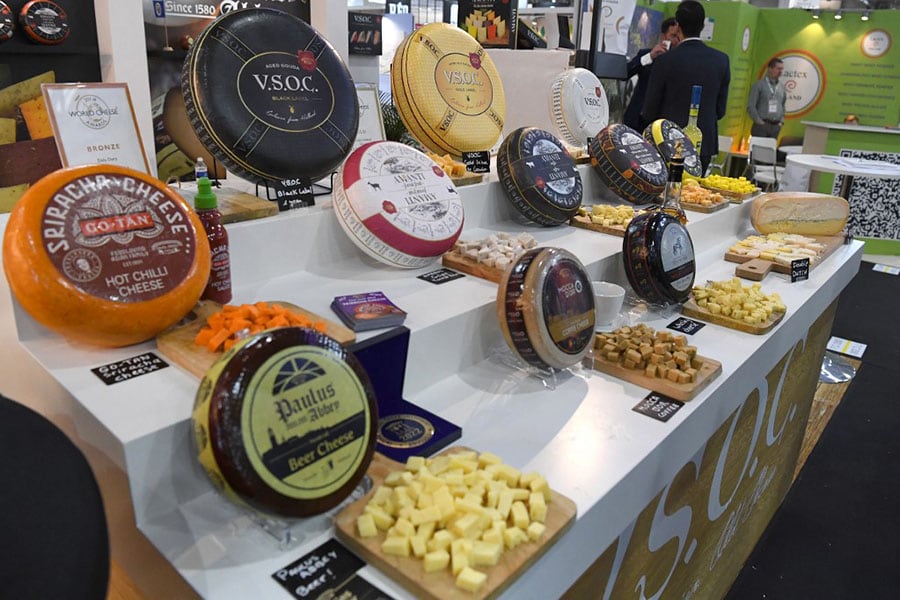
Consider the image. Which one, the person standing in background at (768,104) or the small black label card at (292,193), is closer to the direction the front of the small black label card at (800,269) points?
the small black label card

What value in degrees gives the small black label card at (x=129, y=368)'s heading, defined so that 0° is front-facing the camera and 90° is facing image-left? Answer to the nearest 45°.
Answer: approximately 315°

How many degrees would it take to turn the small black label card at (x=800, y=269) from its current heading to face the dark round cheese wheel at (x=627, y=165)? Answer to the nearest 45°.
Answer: approximately 135° to its right

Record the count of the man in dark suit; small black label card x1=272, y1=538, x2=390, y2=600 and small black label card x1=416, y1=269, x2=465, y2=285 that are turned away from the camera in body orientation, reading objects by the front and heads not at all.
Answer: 1

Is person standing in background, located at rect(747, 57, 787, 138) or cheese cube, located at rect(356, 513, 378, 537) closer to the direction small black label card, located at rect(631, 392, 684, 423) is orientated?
the cheese cube

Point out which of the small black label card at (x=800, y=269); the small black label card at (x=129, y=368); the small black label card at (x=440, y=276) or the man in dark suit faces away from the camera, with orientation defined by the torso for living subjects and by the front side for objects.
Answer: the man in dark suit

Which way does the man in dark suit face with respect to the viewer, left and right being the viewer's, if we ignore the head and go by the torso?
facing away from the viewer

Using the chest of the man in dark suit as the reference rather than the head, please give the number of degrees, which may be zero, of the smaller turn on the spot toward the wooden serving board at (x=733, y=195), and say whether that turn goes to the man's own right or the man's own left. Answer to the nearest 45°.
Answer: approximately 180°

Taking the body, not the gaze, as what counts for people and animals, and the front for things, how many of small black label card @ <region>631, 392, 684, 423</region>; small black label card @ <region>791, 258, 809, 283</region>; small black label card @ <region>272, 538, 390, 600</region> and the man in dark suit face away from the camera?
1

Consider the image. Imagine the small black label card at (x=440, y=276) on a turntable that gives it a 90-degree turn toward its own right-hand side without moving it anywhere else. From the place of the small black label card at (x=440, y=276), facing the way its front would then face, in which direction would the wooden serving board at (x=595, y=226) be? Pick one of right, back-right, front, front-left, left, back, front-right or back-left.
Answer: back

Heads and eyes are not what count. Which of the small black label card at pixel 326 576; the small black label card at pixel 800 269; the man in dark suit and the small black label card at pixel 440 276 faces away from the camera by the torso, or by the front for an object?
the man in dark suit

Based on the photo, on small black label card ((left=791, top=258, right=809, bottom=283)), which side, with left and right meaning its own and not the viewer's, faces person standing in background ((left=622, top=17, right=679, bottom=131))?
back

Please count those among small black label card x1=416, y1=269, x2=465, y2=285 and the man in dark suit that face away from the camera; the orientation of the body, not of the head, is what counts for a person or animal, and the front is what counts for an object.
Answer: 1

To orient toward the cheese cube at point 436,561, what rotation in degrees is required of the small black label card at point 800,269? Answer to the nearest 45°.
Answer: approximately 45° to its right

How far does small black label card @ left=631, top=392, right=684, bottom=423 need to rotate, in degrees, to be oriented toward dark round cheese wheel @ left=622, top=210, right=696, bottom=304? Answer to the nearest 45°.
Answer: approximately 135° to its left

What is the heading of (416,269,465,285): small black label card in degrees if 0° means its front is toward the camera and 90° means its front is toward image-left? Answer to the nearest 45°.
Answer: approximately 315°

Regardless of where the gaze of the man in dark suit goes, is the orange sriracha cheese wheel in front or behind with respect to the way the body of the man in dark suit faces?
behind
